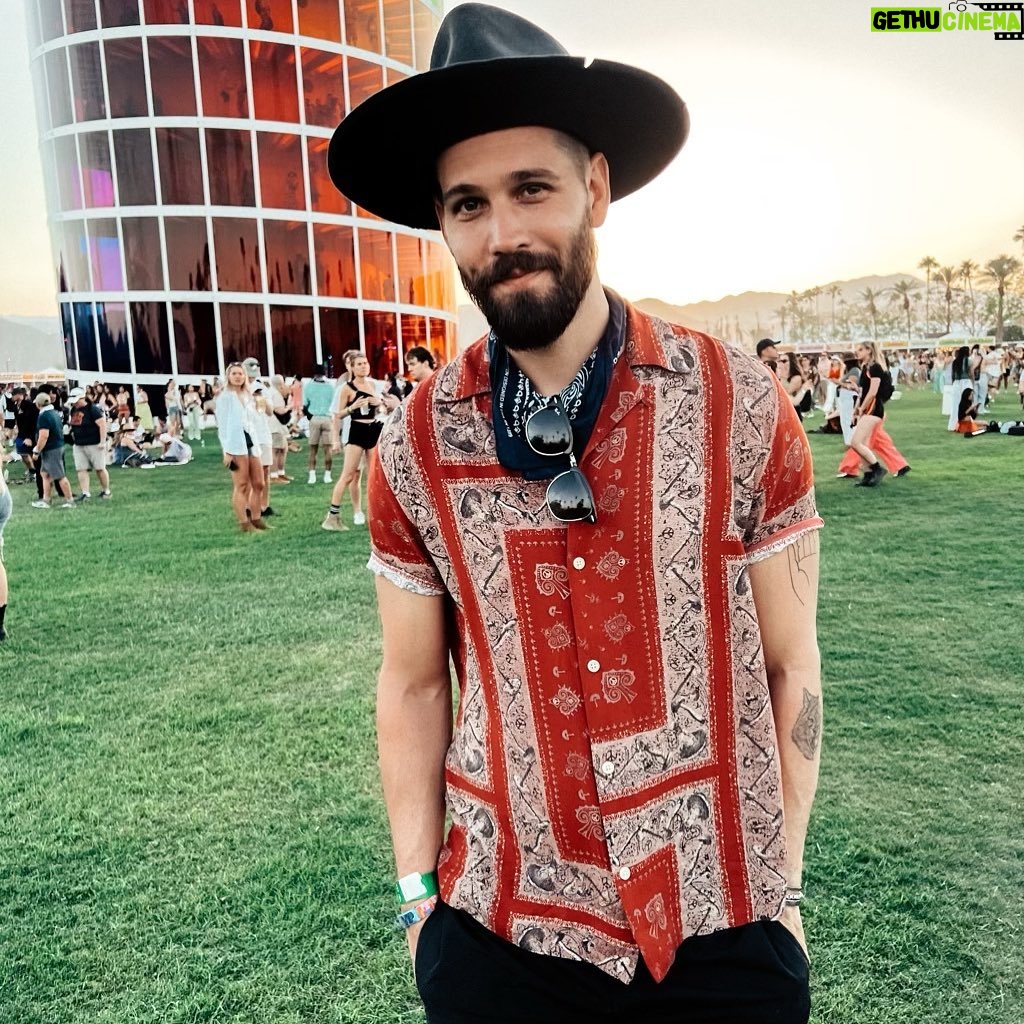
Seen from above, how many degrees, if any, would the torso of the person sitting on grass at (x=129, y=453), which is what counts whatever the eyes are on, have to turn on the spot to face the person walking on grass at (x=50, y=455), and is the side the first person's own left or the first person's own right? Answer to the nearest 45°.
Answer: approximately 90° to the first person's own right

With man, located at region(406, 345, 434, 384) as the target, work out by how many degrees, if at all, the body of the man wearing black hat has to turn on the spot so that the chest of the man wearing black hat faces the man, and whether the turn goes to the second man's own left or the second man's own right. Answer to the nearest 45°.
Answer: approximately 180°
